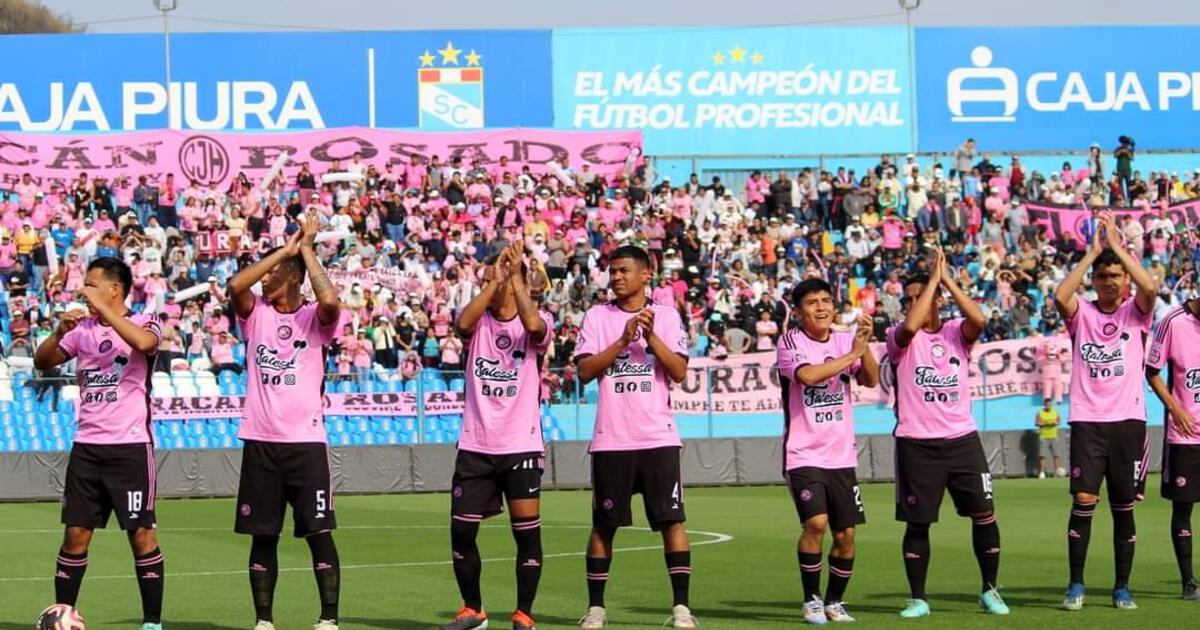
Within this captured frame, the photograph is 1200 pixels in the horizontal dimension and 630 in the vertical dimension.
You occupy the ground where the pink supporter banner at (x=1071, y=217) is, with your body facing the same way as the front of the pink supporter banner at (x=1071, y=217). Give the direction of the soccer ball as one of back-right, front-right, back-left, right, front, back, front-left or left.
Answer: front

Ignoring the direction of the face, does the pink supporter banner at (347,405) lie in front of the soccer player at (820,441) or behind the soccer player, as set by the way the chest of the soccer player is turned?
behind

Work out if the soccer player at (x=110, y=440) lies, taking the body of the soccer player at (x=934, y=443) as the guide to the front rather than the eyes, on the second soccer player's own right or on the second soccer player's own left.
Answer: on the second soccer player's own right

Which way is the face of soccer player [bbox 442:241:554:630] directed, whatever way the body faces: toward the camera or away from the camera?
toward the camera

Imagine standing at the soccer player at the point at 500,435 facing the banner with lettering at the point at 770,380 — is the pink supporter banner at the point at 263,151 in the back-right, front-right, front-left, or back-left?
front-left

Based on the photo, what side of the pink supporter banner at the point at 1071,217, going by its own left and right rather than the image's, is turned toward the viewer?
front

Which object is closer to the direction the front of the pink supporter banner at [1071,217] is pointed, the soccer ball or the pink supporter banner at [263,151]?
the soccer ball

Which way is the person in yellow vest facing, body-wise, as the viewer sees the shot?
toward the camera

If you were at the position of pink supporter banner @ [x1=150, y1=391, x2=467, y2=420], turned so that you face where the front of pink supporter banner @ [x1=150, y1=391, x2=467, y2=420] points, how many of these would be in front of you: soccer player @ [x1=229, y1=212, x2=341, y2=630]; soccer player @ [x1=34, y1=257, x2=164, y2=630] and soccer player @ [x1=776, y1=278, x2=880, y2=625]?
3

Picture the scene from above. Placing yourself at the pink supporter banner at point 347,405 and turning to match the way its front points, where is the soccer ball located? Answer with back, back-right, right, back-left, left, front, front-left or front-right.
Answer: front

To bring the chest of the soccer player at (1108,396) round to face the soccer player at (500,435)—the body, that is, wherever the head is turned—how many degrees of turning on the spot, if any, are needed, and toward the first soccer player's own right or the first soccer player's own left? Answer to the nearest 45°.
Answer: approximately 45° to the first soccer player's own right

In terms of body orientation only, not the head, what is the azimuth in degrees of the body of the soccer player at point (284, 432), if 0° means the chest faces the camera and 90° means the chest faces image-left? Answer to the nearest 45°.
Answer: approximately 0°

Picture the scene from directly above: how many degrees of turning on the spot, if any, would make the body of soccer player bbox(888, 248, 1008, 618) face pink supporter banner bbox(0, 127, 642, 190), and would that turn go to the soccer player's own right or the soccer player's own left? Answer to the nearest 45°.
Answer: approximately 135° to the soccer player's own right

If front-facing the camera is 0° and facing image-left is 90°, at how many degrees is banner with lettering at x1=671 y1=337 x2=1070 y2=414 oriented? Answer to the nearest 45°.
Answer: approximately 0°

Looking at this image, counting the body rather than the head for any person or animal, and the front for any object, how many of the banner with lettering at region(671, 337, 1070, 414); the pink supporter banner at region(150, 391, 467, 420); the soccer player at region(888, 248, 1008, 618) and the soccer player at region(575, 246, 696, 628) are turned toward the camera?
4

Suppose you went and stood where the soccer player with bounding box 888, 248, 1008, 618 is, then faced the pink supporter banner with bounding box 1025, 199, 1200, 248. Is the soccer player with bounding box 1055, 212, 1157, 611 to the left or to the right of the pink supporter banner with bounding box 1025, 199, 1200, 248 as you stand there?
right

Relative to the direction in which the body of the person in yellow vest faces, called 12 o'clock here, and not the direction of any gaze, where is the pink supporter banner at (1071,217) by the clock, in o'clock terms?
The pink supporter banner is roughly at 6 o'clock from the person in yellow vest.

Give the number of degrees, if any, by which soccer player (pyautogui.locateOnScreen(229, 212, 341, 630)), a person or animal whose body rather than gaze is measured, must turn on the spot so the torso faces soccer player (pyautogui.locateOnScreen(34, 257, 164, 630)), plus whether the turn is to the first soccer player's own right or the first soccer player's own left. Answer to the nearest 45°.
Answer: approximately 90° to the first soccer player's own right
